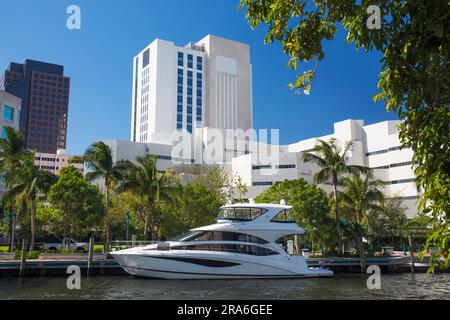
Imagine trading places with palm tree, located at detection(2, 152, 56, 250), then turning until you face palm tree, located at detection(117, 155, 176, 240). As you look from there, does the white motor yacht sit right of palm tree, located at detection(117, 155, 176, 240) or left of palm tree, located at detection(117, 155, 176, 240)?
right

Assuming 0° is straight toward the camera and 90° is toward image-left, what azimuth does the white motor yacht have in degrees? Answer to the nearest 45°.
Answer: approximately 90°

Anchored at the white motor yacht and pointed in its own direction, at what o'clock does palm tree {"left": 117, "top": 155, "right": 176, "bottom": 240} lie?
The palm tree is roughly at 2 o'clock from the white motor yacht.

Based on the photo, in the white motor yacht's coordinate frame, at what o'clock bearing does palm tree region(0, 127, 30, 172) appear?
The palm tree is roughly at 1 o'clock from the white motor yacht.

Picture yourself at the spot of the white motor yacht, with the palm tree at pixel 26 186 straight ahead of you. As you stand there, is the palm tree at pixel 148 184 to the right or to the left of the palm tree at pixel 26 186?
right
